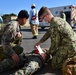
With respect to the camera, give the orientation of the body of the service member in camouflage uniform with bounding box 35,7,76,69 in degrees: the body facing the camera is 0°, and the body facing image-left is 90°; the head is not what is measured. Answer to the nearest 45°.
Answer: approximately 90°

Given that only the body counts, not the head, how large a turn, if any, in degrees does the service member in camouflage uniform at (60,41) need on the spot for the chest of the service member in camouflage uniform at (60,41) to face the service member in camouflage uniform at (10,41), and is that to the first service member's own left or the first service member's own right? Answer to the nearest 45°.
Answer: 0° — they already face them
